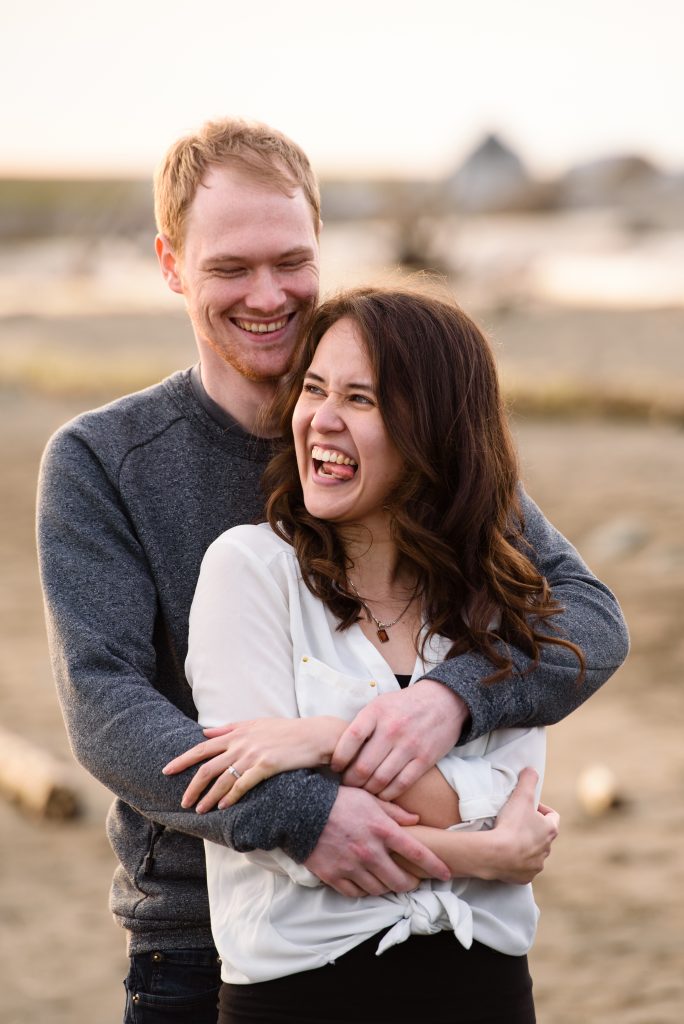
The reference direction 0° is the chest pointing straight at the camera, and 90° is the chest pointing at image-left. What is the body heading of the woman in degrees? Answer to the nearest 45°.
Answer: approximately 0°

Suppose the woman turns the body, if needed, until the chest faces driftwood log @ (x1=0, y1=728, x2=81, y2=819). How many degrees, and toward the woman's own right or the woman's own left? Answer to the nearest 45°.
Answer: approximately 135° to the woman's own right

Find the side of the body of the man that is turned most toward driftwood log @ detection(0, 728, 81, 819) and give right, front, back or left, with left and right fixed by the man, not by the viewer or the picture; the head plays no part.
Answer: back
